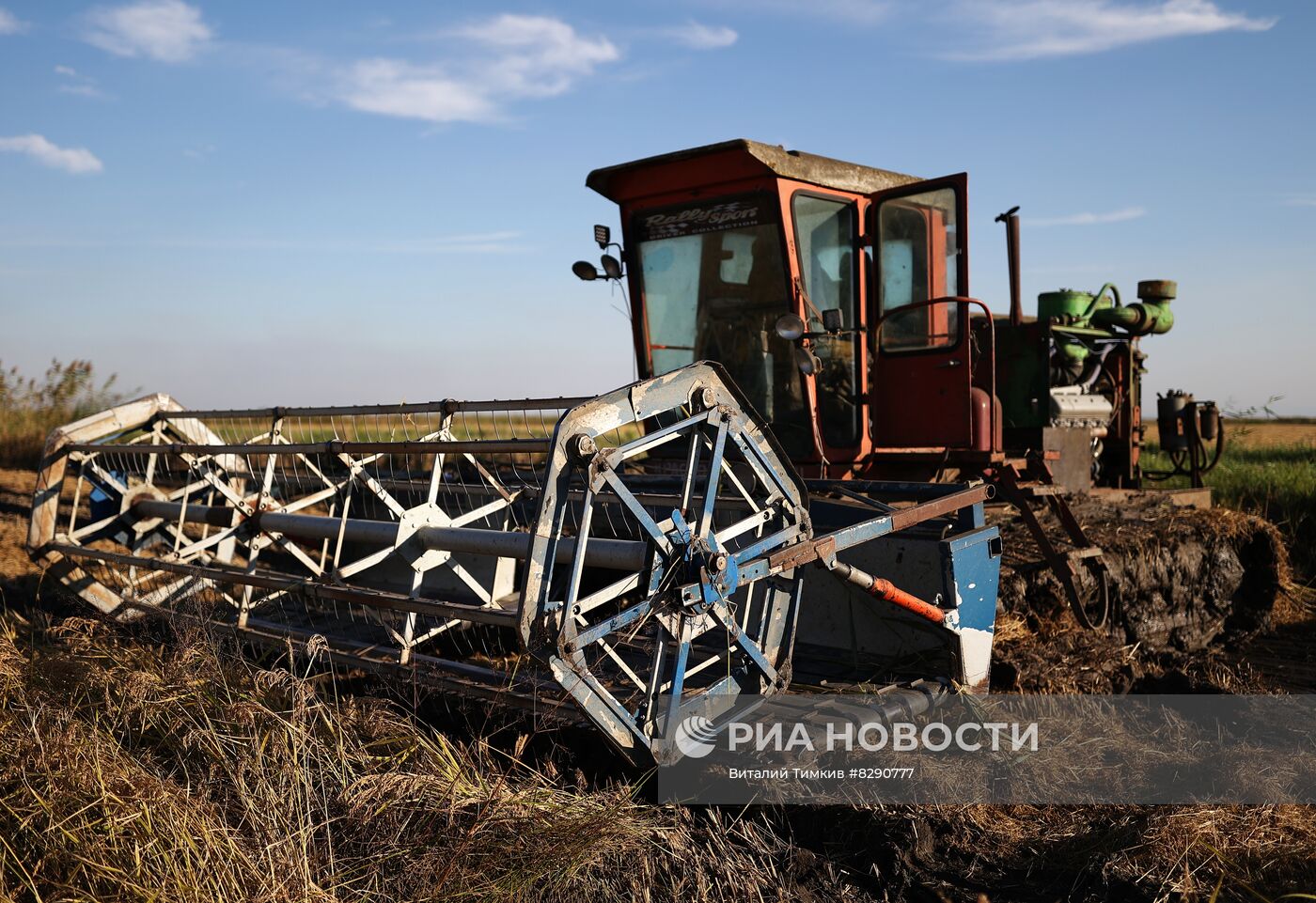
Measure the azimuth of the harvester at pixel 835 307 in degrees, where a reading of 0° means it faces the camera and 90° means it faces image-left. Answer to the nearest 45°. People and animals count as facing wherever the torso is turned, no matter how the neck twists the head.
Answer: approximately 45°

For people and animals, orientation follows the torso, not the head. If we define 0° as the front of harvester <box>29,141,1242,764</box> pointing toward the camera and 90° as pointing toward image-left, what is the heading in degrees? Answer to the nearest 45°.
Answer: approximately 45°
